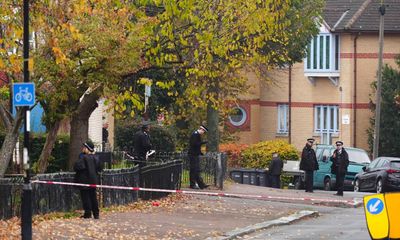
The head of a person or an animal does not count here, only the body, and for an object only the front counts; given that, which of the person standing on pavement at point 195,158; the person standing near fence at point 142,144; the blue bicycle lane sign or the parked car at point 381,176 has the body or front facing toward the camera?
the blue bicycle lane sign

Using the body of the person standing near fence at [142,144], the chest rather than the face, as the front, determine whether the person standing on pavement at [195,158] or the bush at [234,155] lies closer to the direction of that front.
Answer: the person standing on pavement

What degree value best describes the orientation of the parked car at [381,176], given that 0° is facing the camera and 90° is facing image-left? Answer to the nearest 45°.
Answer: approximately 135°

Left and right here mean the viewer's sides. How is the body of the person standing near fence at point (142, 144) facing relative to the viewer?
facing to the right of the viewer

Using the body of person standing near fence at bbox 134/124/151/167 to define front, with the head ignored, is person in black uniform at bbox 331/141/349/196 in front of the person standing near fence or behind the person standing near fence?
in front
